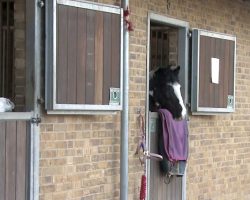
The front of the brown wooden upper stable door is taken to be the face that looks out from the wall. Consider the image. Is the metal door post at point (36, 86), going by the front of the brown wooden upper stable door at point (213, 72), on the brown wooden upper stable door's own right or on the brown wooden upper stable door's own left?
on the brown wooden upper stable door's own right

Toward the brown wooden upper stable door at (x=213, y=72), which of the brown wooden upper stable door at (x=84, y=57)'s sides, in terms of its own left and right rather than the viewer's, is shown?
left

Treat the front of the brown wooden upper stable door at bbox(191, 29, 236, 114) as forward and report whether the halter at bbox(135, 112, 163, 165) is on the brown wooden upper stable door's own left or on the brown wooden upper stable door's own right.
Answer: on the brown wooden upper stable door's own right

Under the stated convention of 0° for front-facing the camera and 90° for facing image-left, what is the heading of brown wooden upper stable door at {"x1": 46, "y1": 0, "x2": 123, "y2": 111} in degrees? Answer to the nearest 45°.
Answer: approximately 315°

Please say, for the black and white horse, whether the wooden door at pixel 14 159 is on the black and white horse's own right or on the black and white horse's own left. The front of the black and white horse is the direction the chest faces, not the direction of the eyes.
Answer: on the black and white horse's own right

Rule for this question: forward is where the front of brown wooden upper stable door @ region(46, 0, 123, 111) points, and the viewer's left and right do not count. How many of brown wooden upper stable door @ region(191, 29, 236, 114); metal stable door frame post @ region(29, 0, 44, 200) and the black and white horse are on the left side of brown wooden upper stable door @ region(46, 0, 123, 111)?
2

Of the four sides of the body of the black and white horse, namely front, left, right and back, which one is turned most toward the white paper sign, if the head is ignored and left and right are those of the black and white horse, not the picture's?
left
